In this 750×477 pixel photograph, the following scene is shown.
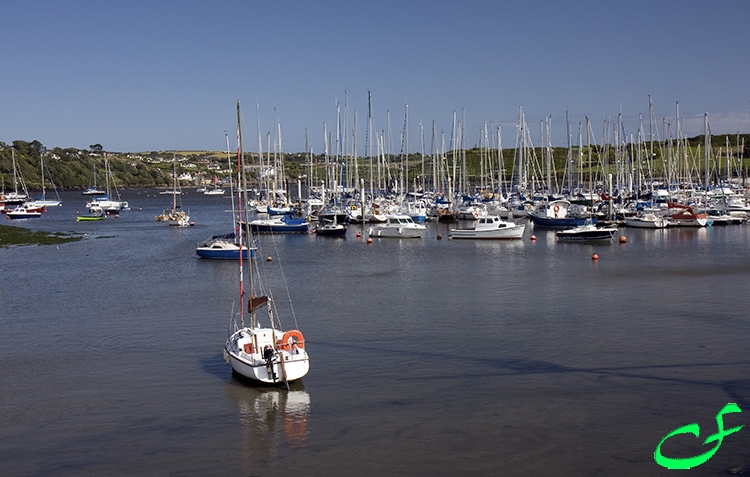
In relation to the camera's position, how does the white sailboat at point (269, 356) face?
facing away from the viewer and to the left of the viewer
